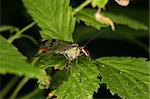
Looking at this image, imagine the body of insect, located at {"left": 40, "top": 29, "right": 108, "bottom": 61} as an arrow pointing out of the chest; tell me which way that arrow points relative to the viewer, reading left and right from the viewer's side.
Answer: facing to the right of the viewer
